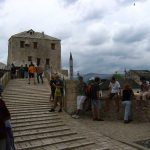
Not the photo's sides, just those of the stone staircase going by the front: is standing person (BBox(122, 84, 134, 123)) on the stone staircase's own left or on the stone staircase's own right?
on the stone staircase's own left

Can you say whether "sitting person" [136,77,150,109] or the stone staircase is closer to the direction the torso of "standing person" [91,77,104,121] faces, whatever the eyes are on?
the sitting person
